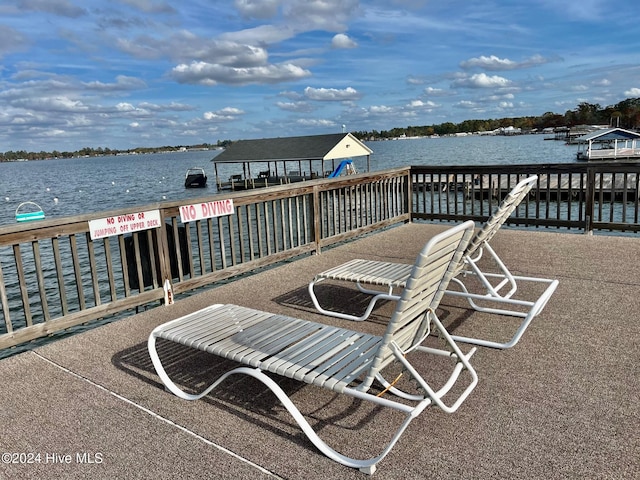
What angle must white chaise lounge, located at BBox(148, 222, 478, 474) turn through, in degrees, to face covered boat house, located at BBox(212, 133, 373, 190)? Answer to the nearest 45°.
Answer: approximately 45° to its right

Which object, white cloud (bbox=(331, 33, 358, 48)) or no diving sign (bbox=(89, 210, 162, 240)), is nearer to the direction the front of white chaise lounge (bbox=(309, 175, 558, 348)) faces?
the no diving sign

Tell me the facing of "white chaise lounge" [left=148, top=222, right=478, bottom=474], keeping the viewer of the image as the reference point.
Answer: facing away from the viewer and to the left of the viewer

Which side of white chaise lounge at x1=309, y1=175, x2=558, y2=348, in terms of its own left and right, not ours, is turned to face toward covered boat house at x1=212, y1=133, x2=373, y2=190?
right

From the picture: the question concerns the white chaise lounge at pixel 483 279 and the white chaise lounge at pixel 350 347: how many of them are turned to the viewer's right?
0

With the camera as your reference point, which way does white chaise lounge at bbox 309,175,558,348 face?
facing to the left of the viewer

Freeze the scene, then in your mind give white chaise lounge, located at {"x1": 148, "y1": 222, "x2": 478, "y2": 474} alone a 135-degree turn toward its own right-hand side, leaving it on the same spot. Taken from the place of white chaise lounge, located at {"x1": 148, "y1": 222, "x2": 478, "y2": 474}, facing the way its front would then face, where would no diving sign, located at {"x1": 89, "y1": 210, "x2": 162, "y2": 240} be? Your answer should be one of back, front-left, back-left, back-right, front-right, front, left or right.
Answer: back-left

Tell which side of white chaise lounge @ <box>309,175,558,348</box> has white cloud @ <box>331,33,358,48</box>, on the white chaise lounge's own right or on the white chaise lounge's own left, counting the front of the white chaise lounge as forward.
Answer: on the white chaise lounge's own right

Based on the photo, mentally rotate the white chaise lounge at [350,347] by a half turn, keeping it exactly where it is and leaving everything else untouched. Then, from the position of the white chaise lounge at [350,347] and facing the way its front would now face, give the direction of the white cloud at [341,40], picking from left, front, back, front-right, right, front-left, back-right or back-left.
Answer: back-left
